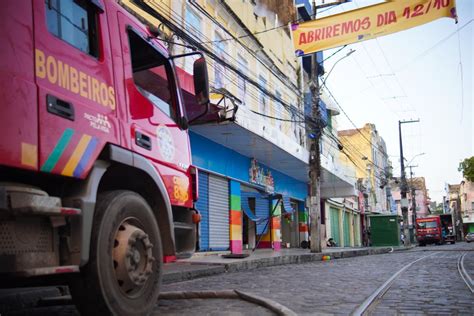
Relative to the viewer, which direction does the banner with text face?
toward the camera

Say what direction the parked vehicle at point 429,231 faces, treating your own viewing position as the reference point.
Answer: facing the viewer and to the left of the viewer

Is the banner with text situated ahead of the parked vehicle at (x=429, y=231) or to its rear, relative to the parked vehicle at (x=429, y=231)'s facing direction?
ahead

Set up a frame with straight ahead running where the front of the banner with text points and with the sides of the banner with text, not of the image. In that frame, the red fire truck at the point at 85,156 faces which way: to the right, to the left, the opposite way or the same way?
the opposite way

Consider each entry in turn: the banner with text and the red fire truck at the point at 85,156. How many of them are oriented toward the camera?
1

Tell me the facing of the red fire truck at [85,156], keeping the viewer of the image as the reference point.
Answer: facing away from the viewer and to the right of the viewer

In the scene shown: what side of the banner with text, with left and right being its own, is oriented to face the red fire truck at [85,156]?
front

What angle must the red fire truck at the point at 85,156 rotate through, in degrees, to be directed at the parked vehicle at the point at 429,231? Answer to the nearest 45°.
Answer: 0° — it already faces it

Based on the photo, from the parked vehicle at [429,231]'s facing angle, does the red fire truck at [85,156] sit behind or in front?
in front
